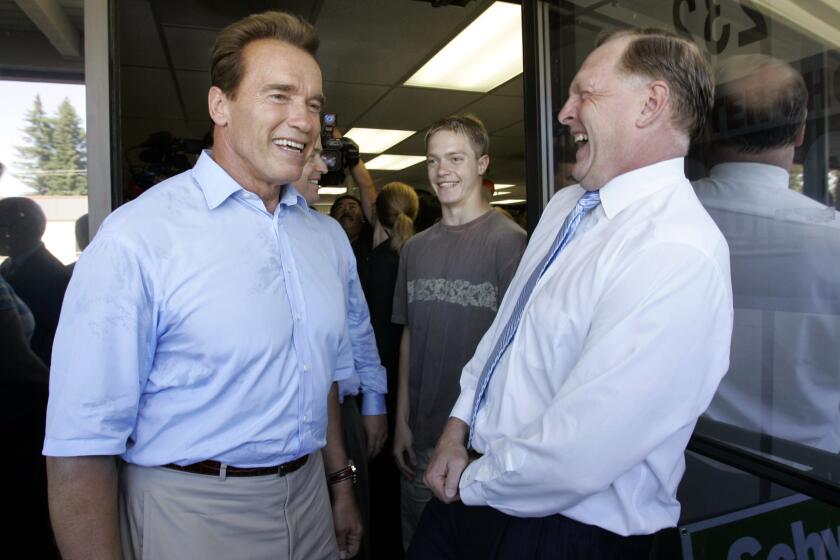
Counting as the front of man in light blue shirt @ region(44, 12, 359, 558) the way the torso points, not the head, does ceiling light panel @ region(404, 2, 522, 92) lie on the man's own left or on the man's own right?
on the man's own left

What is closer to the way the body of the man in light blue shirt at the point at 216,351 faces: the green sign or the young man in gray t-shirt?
the green sign

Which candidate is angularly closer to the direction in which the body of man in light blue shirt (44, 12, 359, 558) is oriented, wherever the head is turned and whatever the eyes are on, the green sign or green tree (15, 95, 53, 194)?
the green sign

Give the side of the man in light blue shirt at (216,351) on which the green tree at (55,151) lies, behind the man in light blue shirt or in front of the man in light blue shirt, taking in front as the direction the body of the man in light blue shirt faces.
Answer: behind

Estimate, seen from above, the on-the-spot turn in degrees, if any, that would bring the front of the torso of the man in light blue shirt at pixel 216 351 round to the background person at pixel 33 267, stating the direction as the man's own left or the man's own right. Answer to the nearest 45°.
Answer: approximately 180°

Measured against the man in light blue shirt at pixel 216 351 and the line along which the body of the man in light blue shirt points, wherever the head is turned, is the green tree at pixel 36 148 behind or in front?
behind

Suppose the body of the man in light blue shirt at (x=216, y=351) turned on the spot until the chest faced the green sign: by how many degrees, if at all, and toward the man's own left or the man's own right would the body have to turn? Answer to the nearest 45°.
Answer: approximately 45° to the man's own left

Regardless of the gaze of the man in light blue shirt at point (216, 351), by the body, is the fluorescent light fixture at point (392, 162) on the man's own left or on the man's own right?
on the man's own left

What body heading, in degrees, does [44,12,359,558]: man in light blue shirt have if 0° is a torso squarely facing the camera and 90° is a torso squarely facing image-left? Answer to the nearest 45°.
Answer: approximately 315°

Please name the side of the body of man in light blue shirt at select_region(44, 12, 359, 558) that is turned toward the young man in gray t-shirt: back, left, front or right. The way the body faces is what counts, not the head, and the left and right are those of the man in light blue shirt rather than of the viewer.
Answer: left

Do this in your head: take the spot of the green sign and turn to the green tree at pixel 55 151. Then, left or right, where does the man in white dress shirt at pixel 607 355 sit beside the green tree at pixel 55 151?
left
